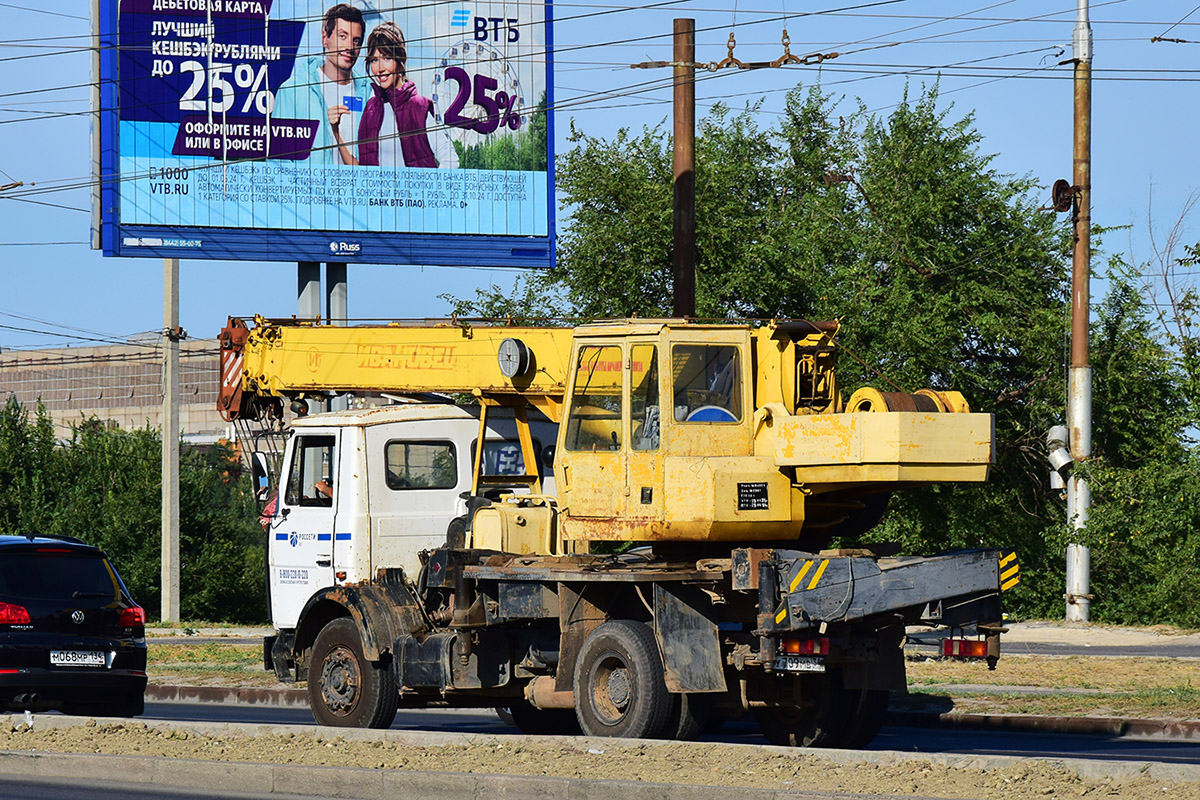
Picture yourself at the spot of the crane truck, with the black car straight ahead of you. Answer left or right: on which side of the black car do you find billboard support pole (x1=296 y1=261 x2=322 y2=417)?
right

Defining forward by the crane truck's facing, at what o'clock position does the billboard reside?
The billboard is roughly at 1 o'clock from the crane truck.

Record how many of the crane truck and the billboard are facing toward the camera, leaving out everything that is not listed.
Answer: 1

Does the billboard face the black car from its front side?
yes

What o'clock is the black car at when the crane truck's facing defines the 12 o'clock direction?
The black car is roughly at 11 o'clock from the crane truck.

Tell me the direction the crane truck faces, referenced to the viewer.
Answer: facing away from the viewer and to the left of the viewer

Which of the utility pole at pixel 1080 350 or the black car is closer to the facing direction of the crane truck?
the black car

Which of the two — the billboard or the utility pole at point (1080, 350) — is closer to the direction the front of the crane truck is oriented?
the billboard

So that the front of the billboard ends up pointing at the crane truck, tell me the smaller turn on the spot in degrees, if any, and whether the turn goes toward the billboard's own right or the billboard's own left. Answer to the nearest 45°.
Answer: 0° — it already faces it

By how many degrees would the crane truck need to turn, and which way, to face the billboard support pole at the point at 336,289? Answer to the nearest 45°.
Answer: approximately 45° to its right
